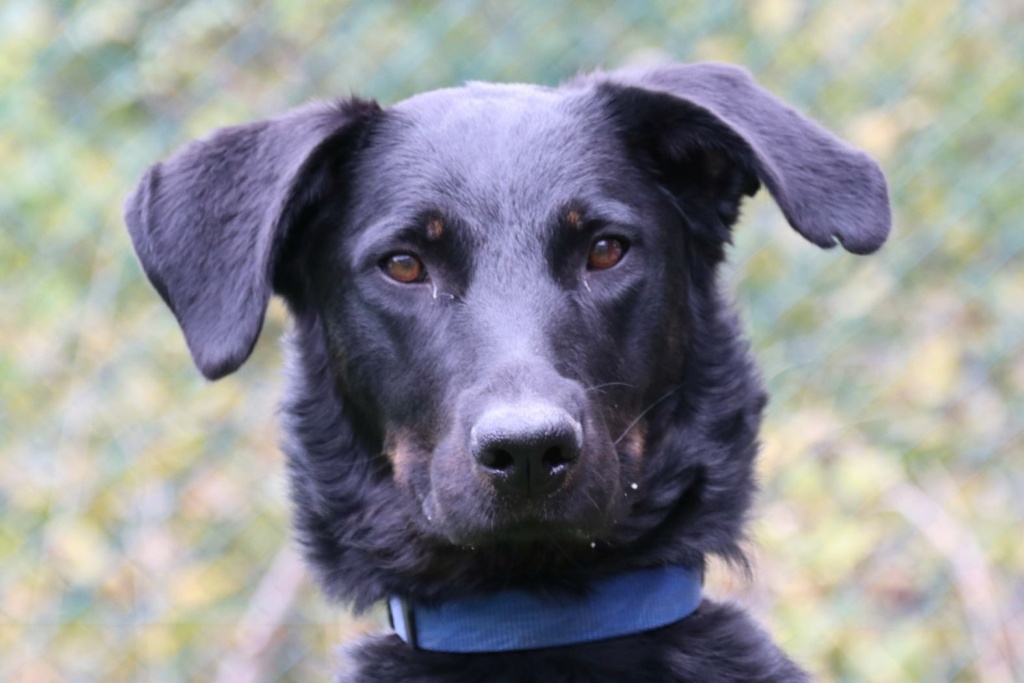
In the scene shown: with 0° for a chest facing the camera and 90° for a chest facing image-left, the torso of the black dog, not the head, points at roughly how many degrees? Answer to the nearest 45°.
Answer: approximately 0°
